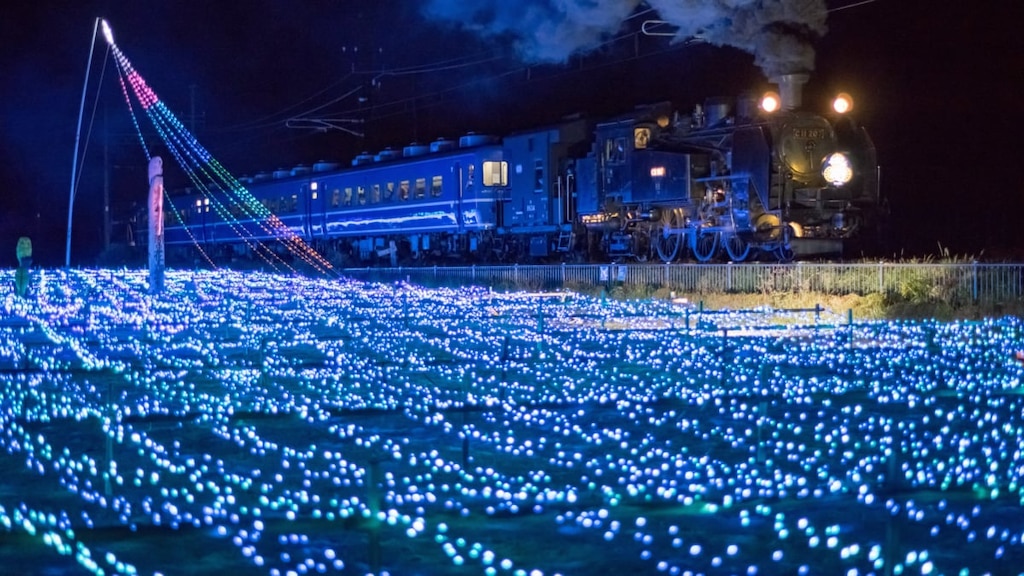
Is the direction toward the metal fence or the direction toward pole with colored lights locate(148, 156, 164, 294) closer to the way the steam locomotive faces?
the metal fence

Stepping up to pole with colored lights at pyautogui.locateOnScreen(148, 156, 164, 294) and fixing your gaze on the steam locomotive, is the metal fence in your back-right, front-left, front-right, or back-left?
front-right

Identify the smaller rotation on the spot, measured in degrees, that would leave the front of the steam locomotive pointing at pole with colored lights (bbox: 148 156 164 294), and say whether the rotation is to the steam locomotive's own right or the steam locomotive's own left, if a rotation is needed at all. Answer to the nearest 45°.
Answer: approximately 135° to the steam locomotive's own right

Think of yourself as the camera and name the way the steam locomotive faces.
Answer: facing the viewer and to the right of the viewer

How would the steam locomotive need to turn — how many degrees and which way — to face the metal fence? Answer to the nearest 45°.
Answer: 0° — it already faces it

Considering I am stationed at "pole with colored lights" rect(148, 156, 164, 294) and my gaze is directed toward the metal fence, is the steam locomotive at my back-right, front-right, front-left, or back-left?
front-left
